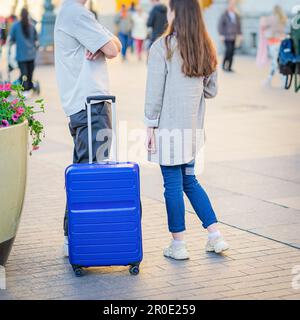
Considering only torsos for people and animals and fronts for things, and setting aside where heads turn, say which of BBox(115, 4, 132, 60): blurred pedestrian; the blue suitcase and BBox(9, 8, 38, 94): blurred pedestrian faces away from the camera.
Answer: BBox(9, 8, 38, 94): blurred pedestrian

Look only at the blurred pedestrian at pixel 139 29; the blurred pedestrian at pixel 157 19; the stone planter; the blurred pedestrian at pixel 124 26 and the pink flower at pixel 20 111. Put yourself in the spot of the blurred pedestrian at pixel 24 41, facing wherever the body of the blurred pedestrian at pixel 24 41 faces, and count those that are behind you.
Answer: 2

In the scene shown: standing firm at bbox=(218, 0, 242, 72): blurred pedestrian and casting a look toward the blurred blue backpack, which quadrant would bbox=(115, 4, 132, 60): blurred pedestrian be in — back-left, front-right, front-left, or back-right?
back-right

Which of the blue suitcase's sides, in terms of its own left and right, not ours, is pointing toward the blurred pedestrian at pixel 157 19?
back

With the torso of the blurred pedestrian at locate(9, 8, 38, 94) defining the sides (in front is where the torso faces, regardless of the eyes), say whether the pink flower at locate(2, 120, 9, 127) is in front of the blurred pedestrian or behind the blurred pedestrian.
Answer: behind

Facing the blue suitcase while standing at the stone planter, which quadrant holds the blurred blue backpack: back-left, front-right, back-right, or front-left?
front-left

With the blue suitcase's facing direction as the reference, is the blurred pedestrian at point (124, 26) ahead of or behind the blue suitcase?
behind

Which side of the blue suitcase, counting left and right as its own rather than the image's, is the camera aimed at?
front

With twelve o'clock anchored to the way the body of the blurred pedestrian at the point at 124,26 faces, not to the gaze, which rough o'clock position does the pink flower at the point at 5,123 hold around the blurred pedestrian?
The pink flower is roughly at 12 o'clock from the blurred pedestrian.

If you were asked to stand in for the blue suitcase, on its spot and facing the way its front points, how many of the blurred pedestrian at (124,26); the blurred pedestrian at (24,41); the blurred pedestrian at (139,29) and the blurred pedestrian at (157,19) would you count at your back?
4

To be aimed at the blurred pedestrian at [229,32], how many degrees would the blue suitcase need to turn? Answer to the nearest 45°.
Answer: approximately 180°
